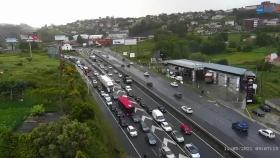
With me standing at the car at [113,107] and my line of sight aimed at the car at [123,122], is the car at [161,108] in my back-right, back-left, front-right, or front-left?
front-left

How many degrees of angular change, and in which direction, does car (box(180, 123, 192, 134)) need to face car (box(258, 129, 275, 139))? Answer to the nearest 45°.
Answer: approximately 45° to its left

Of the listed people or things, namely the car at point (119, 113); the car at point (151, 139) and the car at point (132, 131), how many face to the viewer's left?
0

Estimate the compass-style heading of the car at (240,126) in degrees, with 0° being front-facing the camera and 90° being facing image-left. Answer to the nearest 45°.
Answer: approximately 135°

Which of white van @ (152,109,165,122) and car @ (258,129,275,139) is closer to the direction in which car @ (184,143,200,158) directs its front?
the car

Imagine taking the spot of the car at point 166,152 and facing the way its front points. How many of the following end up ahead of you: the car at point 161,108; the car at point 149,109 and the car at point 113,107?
0

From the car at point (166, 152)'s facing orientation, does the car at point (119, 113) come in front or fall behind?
behind

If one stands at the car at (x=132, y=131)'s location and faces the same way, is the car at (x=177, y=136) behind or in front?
in front

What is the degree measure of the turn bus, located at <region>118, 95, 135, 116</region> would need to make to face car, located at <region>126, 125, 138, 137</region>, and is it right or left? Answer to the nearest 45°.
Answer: approximately 45° to its right

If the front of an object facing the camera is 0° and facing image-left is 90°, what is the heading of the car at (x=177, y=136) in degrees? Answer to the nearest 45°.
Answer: approximately 315°

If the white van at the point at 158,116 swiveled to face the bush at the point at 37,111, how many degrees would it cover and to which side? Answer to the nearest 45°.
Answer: approximately 135° to its right

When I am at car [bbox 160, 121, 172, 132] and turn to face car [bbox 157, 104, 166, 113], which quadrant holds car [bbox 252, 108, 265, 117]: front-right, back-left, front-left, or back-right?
front-right

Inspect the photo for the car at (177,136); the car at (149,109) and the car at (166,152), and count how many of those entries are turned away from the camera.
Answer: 0

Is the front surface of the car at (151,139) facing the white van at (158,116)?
no

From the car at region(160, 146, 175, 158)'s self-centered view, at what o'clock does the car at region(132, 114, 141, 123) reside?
the car at region(132, 114, 141, 123) is roughly at 7 o'clock from the car at region(160, 146, 175, 158).

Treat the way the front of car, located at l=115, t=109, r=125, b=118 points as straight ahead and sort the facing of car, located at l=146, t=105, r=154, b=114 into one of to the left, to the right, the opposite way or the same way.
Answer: the same way

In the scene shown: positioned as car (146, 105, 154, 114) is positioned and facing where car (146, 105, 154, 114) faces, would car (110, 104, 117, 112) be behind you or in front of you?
behind

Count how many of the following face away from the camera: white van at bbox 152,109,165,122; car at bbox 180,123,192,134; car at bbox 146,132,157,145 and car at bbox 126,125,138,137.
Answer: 0

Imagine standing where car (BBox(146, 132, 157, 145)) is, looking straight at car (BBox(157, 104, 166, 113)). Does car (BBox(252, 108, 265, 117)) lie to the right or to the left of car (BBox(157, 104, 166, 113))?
right

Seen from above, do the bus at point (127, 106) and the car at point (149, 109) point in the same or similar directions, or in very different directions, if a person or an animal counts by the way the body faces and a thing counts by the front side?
same or similar directions
